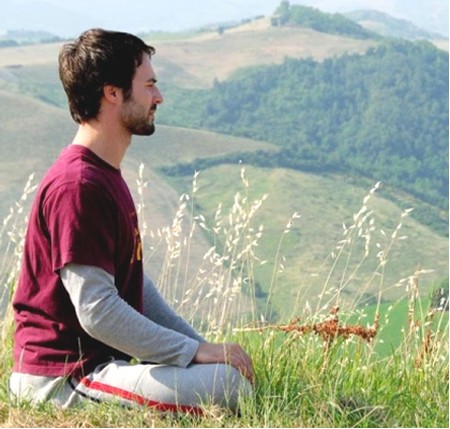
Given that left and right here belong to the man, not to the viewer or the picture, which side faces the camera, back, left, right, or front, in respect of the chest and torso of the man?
right

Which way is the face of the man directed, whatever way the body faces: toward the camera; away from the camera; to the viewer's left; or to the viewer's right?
to the viewer's right

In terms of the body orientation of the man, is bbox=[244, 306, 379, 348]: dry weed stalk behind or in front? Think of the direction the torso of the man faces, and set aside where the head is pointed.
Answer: in front
